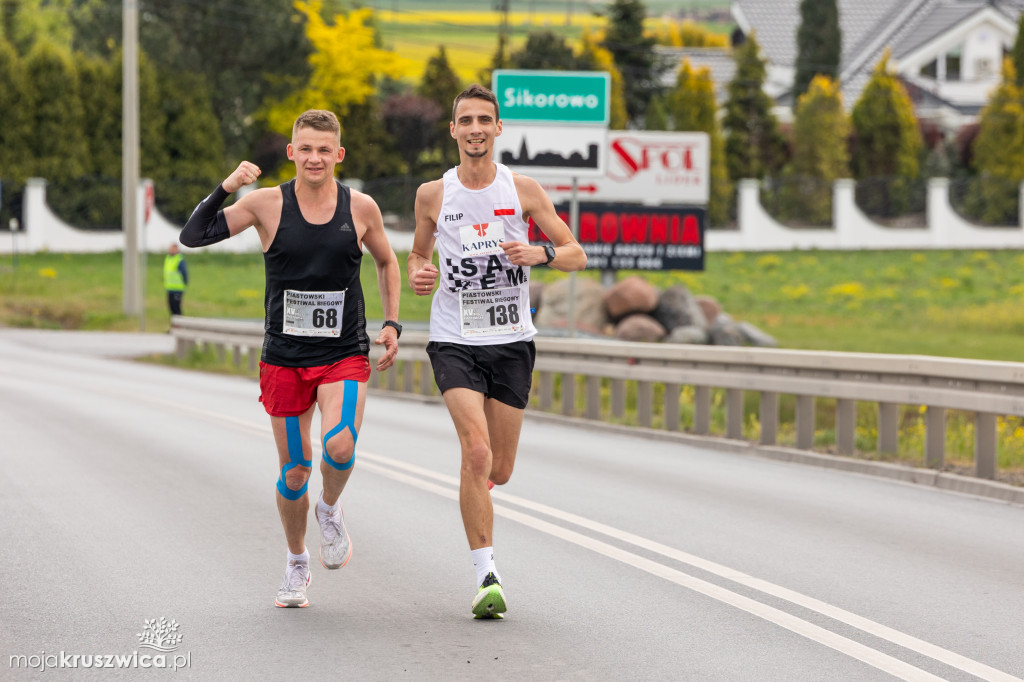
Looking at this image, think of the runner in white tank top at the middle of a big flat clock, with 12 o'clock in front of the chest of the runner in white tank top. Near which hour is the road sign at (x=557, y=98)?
The road sign is roughly at 6 o'clock from the runner in white tank top.

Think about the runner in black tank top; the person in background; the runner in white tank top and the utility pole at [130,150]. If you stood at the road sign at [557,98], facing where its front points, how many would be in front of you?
2

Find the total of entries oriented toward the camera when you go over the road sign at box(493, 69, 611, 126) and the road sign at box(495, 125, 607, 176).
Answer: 2
